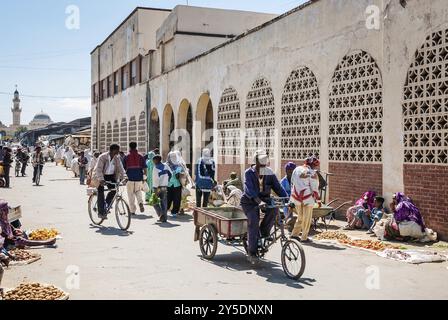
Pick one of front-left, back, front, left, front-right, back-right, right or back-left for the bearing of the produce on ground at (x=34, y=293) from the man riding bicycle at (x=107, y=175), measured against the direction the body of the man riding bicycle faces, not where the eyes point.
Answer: front-right

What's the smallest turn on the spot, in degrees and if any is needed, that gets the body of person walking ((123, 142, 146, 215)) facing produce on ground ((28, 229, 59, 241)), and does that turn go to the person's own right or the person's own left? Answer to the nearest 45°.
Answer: approximately 135° to the person's own left

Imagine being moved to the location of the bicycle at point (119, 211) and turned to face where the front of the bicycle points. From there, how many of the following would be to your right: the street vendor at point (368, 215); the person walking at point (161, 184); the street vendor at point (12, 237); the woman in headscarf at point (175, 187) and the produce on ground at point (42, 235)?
2

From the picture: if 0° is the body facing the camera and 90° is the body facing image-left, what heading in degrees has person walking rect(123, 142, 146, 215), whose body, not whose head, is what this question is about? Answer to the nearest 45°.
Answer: approximately 180°

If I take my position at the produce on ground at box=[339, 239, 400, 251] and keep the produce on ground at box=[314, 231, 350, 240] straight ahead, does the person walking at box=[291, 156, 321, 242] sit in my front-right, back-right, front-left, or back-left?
front-left

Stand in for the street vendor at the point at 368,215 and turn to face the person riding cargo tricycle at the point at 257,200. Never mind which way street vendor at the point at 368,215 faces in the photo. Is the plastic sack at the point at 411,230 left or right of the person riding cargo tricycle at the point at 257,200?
left

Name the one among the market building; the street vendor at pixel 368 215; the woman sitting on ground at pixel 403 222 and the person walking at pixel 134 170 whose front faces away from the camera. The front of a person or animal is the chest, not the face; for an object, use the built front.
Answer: the person walking

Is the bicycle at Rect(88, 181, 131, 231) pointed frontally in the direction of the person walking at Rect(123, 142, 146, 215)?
no

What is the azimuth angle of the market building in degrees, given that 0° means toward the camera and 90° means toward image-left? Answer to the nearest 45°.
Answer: approximately 45°

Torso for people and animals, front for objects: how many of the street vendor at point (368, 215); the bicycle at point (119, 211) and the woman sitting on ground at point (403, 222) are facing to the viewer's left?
2

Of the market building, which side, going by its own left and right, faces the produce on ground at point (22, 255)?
front

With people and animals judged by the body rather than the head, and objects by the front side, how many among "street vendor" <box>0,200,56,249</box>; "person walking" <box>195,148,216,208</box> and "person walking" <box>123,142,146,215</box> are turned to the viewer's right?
1
